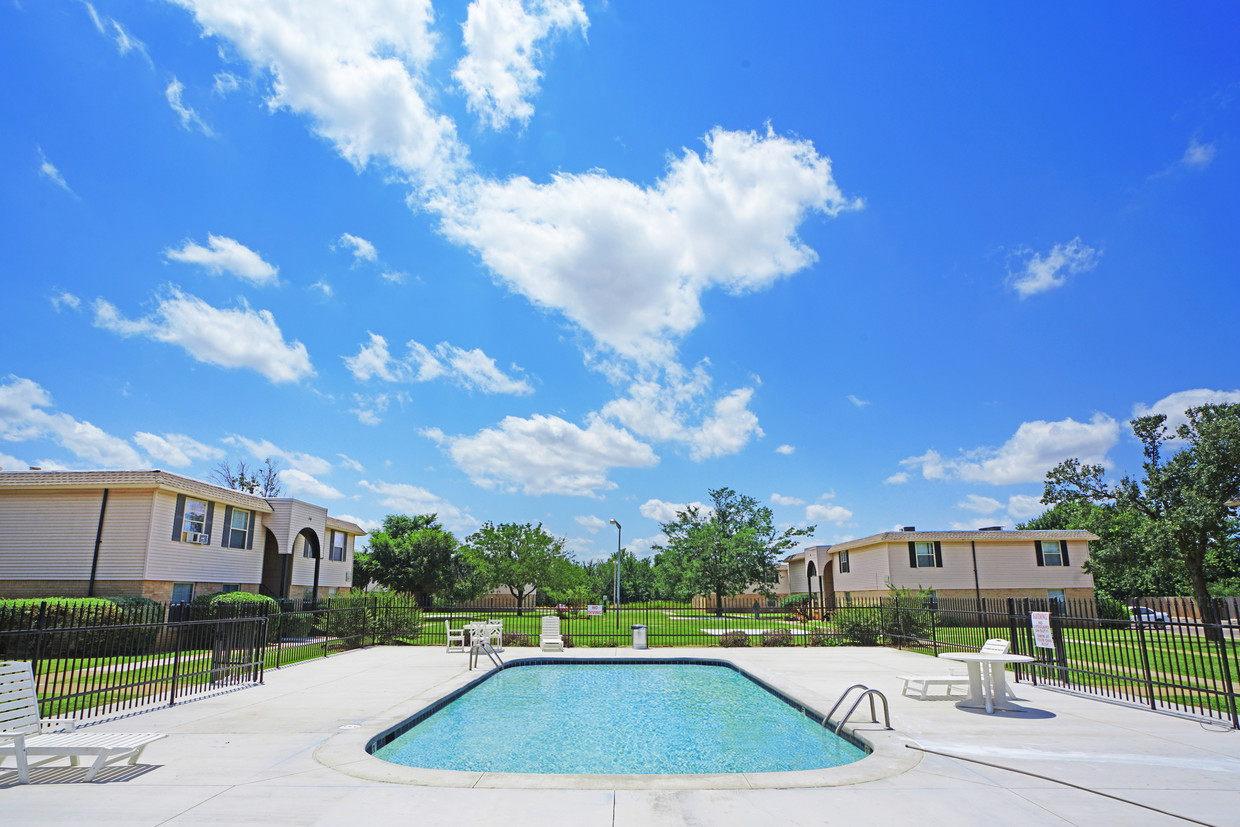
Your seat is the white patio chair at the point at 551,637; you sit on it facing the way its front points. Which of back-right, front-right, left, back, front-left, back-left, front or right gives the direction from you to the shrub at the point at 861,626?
left

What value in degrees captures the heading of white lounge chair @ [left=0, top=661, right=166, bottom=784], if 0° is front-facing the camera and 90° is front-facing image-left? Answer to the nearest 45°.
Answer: approximately 315°

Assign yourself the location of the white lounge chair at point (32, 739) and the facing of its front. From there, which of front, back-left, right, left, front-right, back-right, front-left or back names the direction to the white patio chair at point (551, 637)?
left

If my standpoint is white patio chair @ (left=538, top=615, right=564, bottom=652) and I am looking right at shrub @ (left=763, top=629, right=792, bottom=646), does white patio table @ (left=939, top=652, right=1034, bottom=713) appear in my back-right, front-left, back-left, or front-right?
front-right

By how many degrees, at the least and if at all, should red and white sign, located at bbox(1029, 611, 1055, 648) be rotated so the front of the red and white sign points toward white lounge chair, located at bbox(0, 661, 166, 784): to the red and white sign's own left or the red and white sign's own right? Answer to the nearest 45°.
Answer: approximately 45° to the red and white sign's own right

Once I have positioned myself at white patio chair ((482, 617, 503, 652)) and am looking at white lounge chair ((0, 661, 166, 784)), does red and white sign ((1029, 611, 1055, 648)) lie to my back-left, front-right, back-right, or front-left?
front-left

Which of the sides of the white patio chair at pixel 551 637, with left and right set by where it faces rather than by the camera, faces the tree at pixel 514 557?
back

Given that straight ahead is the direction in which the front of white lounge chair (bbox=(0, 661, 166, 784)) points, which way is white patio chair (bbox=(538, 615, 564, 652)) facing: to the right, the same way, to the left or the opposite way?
to the right

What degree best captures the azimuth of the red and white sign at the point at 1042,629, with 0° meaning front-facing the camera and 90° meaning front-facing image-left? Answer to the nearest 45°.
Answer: approximately 0°

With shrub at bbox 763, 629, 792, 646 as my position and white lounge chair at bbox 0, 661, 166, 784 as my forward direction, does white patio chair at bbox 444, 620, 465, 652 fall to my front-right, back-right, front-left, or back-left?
front-right

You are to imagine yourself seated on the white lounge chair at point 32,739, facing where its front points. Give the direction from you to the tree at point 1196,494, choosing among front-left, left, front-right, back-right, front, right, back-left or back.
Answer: front-left

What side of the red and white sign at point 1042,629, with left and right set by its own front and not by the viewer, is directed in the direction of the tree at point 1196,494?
back

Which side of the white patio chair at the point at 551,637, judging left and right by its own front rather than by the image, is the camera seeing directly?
front

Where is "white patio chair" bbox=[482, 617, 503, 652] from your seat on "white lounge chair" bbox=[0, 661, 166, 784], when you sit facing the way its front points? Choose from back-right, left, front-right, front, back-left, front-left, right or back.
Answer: left

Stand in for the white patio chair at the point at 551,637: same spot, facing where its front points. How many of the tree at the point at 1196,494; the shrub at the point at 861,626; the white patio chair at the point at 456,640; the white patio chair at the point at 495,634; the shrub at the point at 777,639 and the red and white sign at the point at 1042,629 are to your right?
2
